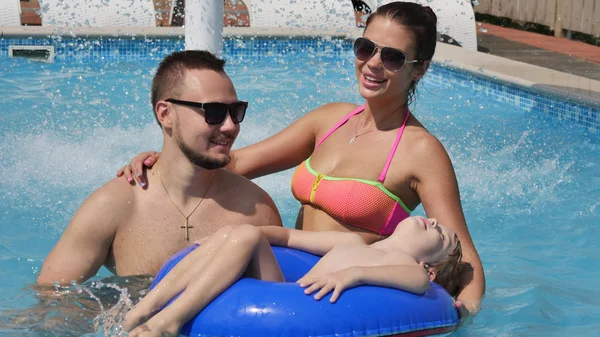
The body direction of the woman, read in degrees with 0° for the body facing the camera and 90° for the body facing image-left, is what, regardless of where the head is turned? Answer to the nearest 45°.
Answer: approximately 45°

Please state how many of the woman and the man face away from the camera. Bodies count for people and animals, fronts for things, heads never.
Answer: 0

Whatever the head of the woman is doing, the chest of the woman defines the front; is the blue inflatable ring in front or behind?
in front

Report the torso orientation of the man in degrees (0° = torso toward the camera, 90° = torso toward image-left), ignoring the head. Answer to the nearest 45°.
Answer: approximately 315°

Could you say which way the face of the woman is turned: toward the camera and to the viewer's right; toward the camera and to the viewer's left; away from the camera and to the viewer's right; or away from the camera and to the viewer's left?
toward the camera and to the viewer's left

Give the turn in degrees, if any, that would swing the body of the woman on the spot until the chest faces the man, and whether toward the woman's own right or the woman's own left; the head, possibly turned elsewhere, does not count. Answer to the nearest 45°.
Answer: approximately 45° to the woman's own right

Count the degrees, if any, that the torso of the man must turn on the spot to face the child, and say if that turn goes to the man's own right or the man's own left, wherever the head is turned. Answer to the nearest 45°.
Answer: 0° — they already face them

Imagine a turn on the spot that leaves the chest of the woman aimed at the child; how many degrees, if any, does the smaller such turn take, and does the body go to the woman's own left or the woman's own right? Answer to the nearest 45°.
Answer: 0° — they already face them
